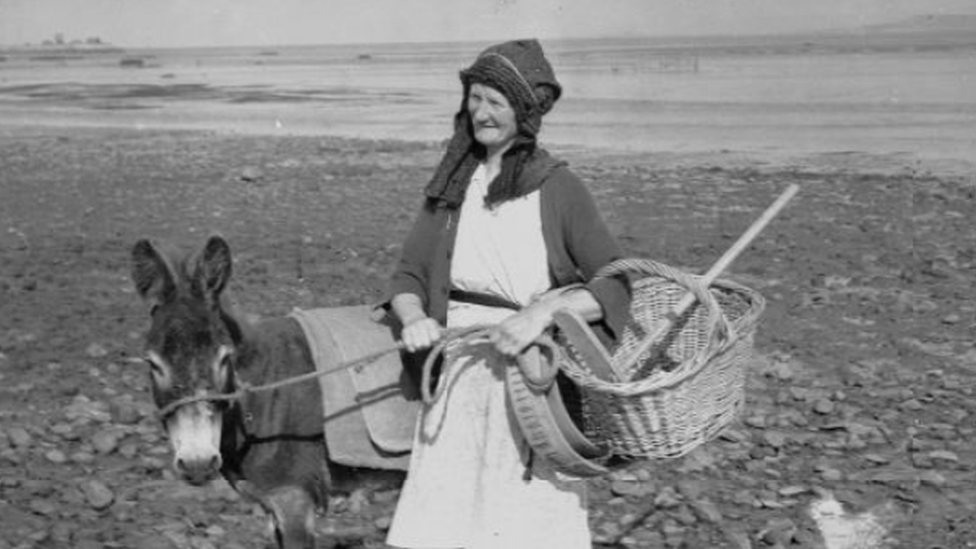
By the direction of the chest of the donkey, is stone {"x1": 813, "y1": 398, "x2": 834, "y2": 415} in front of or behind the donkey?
behind

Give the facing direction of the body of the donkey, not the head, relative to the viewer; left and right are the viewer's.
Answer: facing the viewer and to the left of the viewer

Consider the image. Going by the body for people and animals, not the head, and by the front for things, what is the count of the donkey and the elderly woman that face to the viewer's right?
0

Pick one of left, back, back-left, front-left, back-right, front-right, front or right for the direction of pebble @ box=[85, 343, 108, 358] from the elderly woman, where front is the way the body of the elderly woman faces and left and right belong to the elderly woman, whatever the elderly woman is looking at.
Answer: right

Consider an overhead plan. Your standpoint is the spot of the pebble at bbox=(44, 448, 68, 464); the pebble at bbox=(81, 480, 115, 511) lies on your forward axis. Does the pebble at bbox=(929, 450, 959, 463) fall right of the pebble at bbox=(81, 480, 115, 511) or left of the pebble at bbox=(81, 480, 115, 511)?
left

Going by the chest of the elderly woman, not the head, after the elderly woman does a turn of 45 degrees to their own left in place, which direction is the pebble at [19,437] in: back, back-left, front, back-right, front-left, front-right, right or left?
back-right

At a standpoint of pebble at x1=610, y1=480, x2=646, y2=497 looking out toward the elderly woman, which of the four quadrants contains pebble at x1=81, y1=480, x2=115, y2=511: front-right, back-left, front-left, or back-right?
front-right

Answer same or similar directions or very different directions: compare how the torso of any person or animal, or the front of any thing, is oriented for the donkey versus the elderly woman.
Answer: same or similar directions

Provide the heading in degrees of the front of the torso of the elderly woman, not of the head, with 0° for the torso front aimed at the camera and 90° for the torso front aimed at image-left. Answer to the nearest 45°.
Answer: approximately 45°
